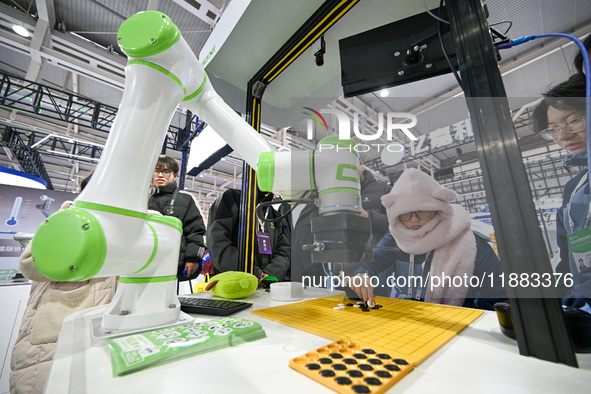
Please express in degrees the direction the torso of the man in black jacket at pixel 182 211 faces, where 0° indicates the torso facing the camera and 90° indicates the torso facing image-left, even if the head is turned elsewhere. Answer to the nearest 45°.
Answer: approximately 45°

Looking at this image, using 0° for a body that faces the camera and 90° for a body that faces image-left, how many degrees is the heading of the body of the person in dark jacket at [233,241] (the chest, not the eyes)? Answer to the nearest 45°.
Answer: approximately 315°

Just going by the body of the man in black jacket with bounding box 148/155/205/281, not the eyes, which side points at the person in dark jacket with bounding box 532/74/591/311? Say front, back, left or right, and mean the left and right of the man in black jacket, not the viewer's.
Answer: left

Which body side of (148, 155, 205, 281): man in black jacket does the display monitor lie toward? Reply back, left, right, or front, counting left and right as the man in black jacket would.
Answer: left

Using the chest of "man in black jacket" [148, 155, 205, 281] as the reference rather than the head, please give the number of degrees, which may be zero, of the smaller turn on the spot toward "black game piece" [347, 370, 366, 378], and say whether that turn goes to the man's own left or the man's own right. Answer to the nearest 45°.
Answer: approximately 45° to the man's own left

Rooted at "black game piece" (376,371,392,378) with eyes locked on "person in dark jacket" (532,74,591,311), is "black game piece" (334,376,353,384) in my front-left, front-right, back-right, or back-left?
back-left
